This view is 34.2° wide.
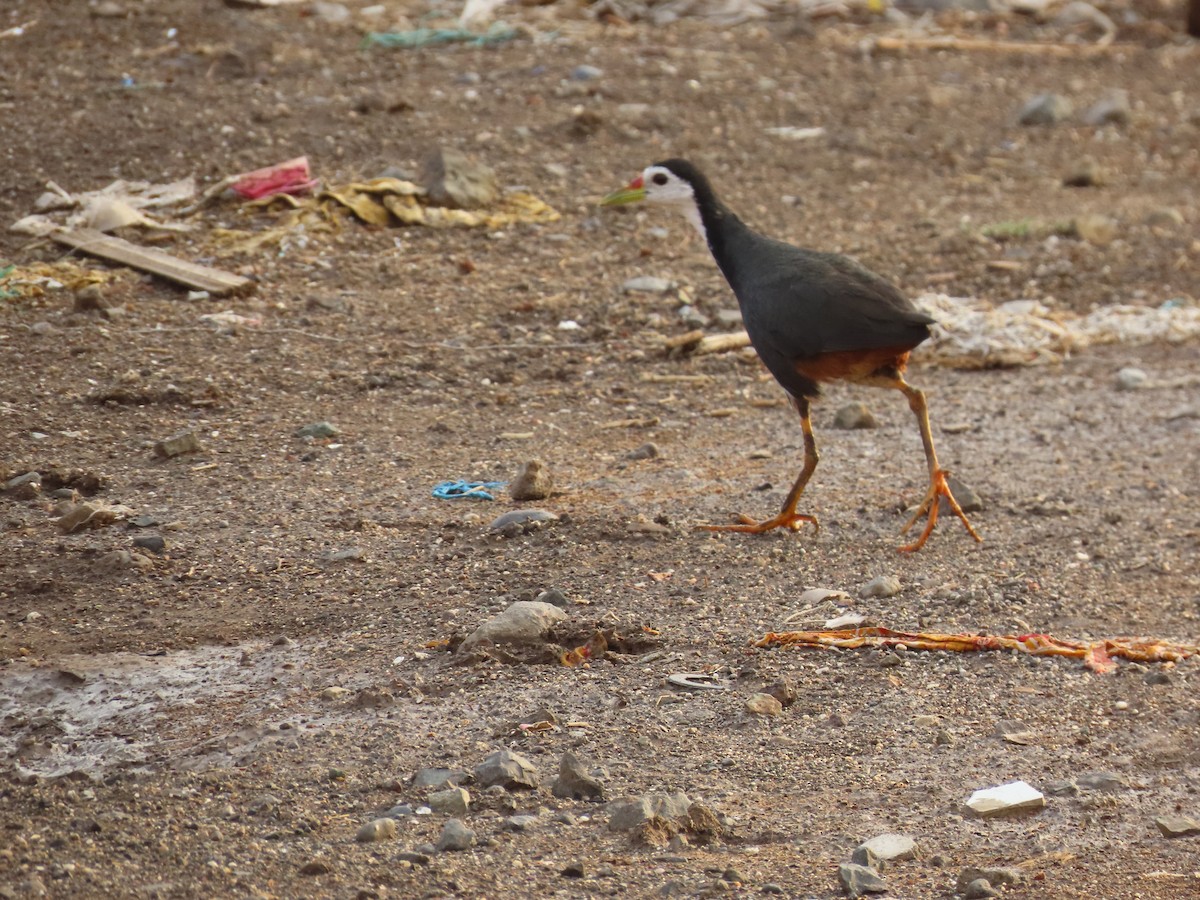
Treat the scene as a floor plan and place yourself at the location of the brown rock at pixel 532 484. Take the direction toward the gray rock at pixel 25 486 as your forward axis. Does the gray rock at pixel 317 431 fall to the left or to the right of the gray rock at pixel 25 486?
right

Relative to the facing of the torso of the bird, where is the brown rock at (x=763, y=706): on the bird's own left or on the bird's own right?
on the bird's own left

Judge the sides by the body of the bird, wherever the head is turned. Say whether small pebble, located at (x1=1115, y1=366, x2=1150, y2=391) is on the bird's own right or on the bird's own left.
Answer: on the bird's own right

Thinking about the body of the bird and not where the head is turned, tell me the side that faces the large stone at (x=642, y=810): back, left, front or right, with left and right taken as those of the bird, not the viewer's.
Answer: left

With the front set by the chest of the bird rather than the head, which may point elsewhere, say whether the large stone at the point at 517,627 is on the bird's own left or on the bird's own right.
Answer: on the bird's own left

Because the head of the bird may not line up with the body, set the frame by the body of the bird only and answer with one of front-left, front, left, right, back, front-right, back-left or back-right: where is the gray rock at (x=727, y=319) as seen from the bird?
right

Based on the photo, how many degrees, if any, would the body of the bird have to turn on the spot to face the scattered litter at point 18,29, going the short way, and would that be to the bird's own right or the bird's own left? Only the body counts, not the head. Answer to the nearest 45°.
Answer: approximately 45° to the bird's own right

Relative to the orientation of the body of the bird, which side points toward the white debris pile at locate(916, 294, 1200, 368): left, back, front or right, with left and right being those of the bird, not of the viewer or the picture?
right

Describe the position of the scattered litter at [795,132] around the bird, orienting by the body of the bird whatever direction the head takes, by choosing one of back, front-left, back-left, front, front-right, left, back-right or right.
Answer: right

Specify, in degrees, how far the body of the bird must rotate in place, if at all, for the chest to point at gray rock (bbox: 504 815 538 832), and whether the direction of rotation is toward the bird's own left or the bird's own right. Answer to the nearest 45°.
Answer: approximately 90° to the bird's own left

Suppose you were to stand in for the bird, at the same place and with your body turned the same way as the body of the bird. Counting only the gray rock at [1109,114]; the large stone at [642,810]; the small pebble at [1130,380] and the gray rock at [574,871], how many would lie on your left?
2

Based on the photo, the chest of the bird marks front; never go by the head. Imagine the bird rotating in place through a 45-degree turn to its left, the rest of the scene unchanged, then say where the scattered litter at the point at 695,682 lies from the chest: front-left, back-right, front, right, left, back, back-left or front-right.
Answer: front-left

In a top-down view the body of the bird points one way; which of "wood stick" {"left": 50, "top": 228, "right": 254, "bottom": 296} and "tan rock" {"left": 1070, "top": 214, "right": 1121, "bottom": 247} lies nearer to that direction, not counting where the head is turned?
the wood stick

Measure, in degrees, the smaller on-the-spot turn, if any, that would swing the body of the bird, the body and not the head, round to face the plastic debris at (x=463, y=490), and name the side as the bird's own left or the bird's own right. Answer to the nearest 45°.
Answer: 0° — it already faces it

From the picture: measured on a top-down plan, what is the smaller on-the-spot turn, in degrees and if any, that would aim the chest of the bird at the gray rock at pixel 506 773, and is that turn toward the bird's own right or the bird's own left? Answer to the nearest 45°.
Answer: approximately 90° to the bird's own left

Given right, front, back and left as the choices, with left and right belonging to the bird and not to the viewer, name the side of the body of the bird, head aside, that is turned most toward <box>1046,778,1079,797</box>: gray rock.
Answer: left

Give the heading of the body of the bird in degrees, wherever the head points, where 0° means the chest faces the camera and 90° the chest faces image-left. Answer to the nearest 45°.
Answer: approximately 90°
